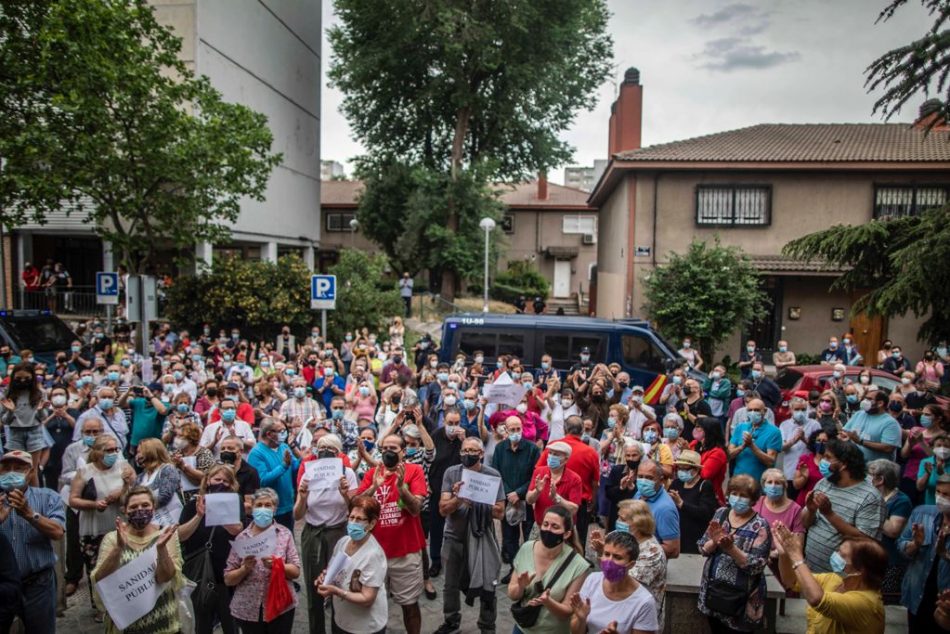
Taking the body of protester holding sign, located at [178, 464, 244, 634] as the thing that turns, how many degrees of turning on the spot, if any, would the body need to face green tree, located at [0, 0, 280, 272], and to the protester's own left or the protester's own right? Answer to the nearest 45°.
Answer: approximately 180°

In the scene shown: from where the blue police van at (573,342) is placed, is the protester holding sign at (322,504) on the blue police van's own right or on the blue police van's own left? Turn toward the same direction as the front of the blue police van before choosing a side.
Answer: on the blue police van's own right

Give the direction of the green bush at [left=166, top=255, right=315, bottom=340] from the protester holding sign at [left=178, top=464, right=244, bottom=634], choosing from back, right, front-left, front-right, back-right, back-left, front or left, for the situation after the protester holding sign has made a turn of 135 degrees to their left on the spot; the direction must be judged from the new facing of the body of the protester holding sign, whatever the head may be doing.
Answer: front-left

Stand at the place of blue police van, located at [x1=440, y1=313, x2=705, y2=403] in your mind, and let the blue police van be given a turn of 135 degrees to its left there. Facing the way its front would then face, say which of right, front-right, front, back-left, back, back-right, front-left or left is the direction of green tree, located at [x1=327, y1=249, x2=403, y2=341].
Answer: front

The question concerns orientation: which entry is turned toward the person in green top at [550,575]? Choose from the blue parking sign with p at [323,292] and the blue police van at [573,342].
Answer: the blue parking sign with p

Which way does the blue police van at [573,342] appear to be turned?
to the viewer's right

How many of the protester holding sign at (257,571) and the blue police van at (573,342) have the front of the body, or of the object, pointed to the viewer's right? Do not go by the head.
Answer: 1
